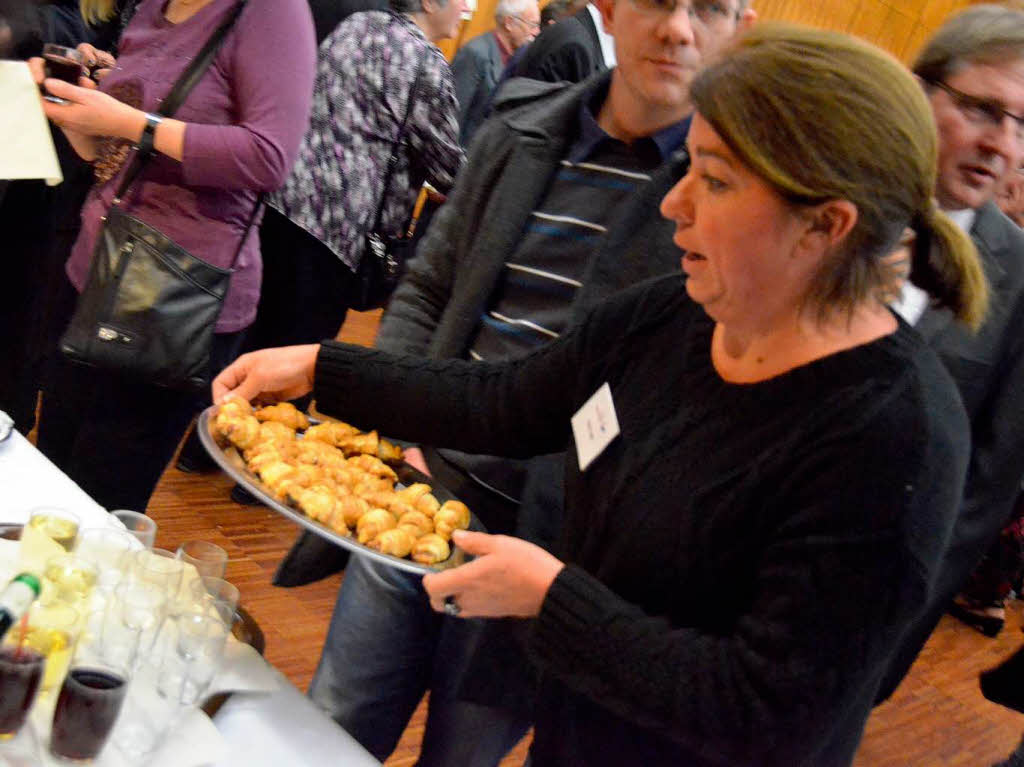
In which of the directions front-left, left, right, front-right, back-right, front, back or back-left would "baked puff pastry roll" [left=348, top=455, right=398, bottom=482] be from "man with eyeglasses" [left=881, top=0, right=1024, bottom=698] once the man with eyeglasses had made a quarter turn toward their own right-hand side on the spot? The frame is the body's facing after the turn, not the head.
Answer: left

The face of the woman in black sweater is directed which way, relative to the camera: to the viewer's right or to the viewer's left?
to the viewer's left

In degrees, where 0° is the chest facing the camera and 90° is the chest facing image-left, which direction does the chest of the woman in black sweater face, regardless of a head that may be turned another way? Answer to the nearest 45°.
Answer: approximately 45°

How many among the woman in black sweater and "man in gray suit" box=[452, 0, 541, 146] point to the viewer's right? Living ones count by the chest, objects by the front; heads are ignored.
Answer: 1

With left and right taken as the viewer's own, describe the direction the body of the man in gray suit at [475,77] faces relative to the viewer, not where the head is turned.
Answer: facing to the right of the viewer

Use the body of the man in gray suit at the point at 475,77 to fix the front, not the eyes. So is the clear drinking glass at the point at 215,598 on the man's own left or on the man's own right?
on the man's own right

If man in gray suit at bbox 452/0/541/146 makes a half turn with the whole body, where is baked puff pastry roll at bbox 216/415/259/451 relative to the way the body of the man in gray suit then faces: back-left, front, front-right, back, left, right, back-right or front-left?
left
